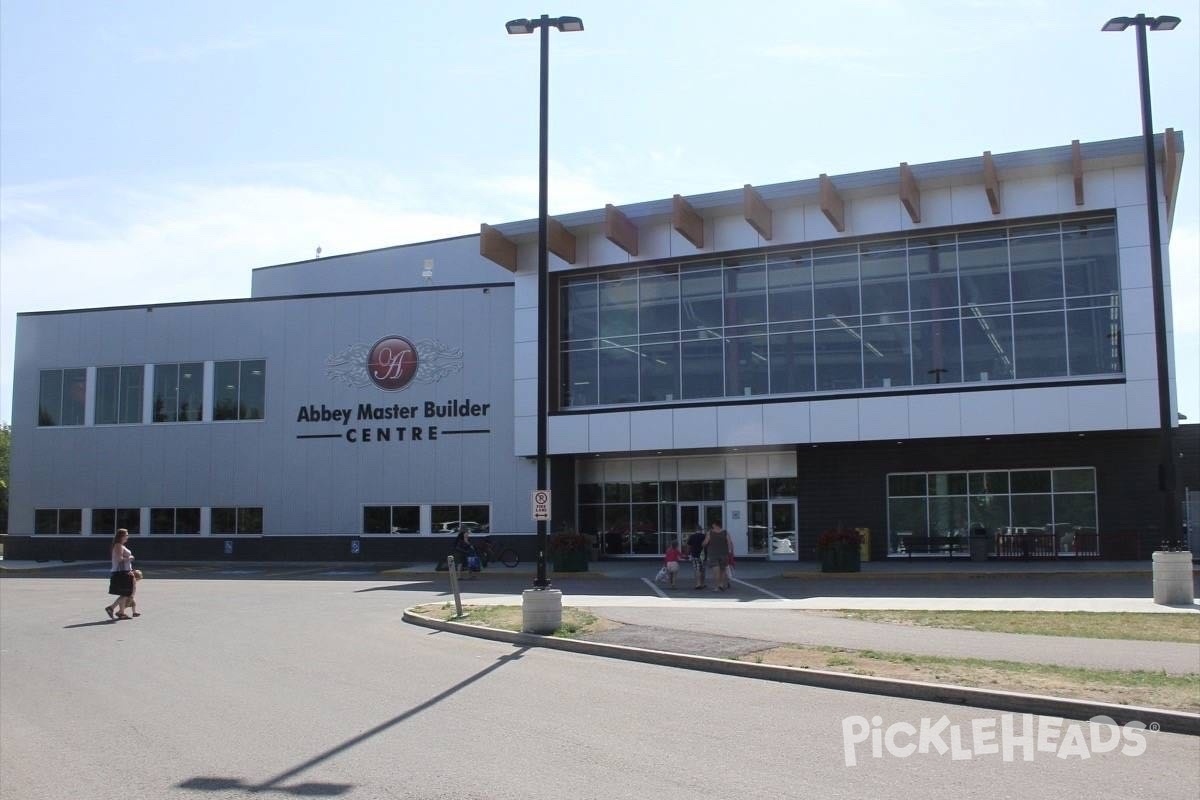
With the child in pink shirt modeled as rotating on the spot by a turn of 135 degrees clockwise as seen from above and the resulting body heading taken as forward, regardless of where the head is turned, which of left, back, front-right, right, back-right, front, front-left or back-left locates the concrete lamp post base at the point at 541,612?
front-right

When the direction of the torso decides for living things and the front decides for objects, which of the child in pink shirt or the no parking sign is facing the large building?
the child in pink shirt

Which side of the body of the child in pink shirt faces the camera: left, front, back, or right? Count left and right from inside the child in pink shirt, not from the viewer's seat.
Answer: back

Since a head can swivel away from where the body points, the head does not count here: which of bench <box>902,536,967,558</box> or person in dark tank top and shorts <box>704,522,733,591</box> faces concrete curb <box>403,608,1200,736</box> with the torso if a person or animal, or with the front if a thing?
the bench

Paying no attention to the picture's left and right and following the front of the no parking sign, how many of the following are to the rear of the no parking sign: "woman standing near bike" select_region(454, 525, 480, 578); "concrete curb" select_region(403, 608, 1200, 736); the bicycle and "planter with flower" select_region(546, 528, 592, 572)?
3

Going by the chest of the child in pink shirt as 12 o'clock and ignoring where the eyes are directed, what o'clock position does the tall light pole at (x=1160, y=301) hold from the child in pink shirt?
The tall light pole is roughly at 4 o'clock from the child in pink shirt.

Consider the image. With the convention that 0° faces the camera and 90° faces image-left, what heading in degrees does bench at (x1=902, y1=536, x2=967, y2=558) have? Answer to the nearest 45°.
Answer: approximately 0°

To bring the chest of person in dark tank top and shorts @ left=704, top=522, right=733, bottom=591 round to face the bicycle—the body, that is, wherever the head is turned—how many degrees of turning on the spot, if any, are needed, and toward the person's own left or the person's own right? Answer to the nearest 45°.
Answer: approximately 45° to the person's own left

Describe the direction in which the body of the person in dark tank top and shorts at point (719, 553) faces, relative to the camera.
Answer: away from the camera

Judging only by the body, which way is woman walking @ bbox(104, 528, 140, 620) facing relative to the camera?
to the viewer's right
